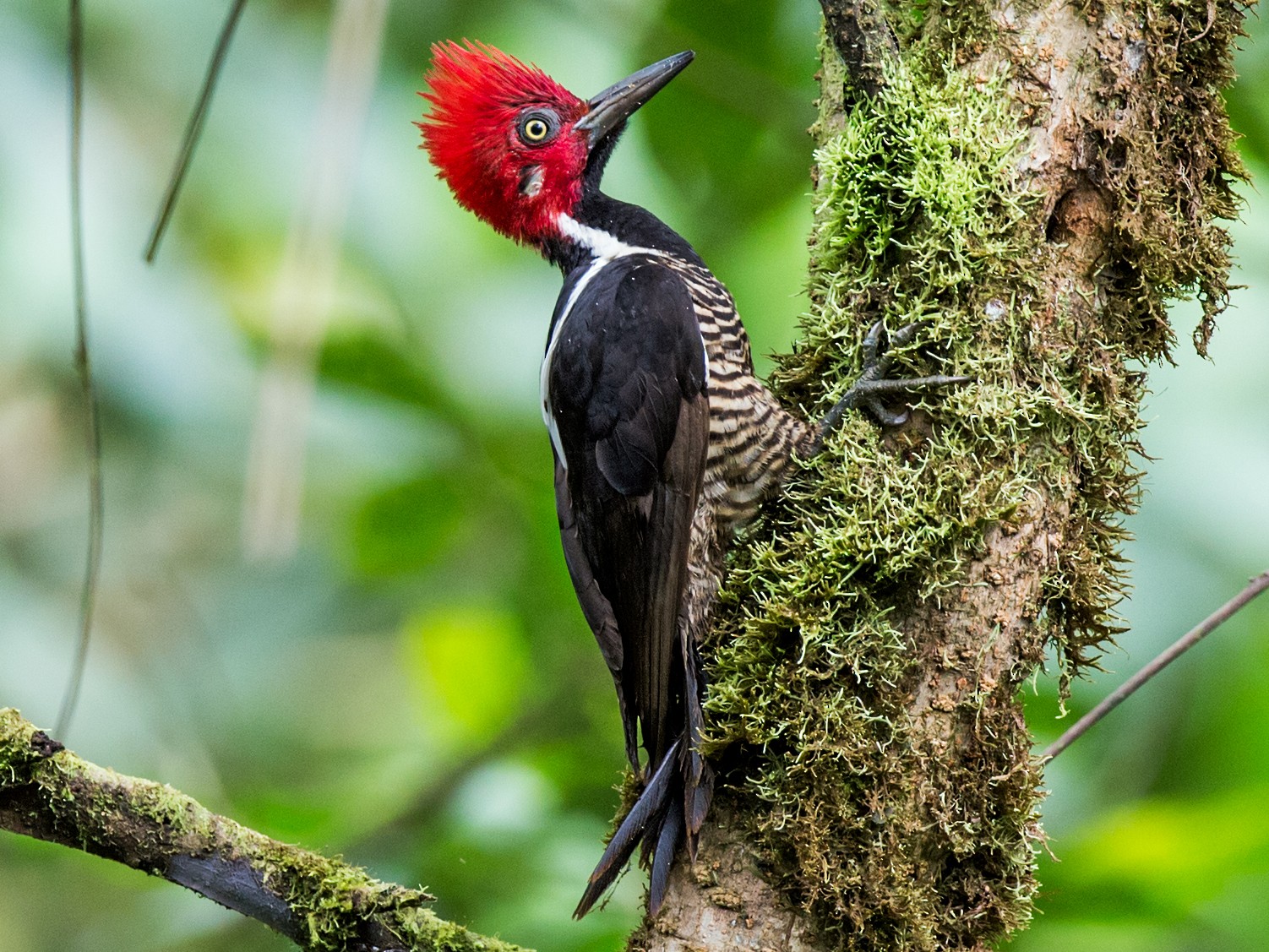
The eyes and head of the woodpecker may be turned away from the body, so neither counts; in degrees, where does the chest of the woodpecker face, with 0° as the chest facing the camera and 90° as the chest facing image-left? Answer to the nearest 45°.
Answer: approximately 270°

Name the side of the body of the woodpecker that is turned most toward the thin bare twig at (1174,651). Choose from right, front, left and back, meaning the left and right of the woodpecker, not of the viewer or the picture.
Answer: front
